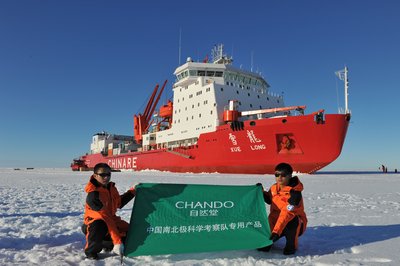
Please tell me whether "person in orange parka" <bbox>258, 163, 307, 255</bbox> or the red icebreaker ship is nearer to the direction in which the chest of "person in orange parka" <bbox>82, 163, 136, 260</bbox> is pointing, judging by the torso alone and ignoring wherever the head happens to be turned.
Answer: the person in orange parka

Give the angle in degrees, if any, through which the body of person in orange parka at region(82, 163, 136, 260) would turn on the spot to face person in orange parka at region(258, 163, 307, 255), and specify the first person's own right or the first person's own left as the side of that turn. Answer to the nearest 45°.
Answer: approximately 45° to the first person's own left

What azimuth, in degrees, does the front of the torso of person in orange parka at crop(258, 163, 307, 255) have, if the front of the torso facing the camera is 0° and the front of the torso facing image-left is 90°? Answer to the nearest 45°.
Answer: approximately 45°

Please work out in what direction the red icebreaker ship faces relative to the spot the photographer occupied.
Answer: facing the viewer and to the right of the viewer

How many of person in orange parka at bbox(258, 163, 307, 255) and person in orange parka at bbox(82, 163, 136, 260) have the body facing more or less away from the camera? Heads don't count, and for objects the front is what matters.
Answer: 0

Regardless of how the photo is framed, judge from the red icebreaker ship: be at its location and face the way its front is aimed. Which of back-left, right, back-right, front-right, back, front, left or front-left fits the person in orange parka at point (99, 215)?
front-right

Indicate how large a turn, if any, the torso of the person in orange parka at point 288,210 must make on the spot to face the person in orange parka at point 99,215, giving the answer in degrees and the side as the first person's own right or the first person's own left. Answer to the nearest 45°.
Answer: approximately 45° to the first person's own right

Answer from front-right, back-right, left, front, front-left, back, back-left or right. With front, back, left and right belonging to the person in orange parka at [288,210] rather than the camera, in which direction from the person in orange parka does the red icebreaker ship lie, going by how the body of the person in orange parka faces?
back-right

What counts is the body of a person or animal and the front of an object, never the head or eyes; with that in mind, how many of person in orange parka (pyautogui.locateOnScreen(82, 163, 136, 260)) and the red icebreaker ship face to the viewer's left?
0

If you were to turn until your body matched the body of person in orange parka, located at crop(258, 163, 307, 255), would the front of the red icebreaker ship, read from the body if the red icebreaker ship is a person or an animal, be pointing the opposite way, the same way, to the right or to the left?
to the left

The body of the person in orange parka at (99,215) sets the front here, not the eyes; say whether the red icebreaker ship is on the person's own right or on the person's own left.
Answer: on the person's own left

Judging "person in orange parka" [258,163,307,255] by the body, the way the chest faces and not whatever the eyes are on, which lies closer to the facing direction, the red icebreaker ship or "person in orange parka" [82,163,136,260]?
the person in orange parka
